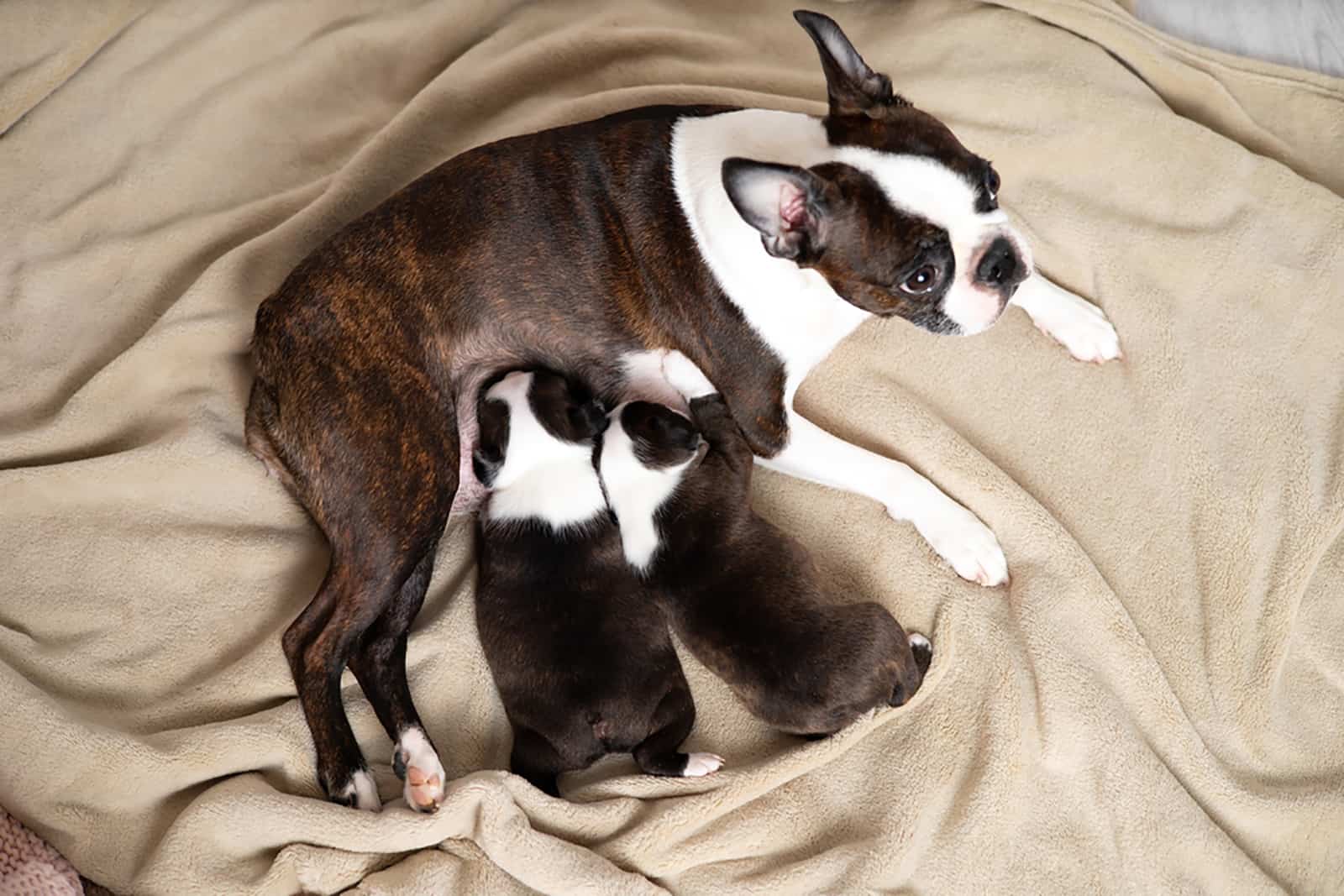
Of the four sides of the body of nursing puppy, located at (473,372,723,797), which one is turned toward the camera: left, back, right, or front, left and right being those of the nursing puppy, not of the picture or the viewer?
back

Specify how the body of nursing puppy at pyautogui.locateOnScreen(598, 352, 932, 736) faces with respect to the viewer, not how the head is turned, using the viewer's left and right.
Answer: facing away from the viewer and to the left of the viewer
